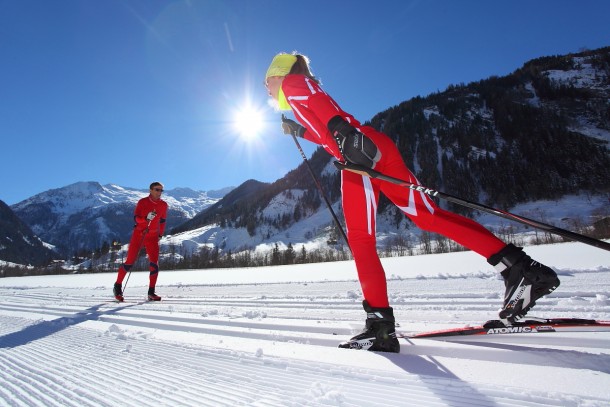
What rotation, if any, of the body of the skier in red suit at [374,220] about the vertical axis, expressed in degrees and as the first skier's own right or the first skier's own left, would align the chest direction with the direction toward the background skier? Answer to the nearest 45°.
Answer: approximately 45° to the first skier's own right

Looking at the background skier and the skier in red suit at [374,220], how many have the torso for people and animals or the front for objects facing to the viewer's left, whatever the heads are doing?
1

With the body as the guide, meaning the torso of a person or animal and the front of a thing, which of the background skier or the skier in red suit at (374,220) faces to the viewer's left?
the skier in red suit

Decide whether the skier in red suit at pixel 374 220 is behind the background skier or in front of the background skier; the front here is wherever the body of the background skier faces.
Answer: in front

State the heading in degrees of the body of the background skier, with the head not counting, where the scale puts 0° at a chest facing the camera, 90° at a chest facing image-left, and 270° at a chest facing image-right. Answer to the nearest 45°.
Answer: approximately 315°

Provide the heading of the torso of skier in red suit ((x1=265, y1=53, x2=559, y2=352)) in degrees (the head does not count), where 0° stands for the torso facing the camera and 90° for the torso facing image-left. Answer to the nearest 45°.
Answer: approximately 90°

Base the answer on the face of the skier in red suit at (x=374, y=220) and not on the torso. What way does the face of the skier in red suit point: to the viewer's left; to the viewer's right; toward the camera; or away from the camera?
to the viewer's left
